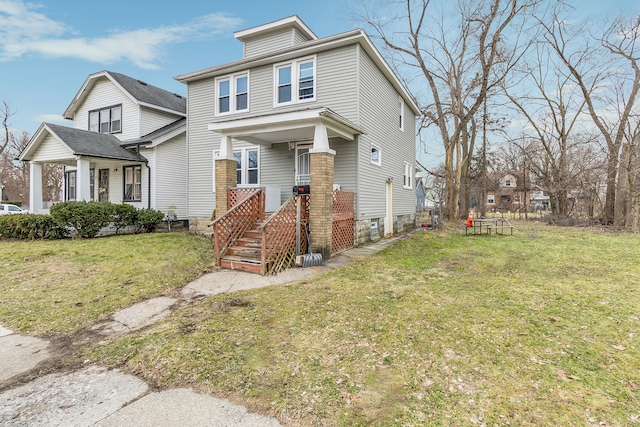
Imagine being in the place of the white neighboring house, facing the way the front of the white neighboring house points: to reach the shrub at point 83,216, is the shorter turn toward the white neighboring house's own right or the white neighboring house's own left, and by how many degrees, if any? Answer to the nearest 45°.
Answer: approximately 45° to the white neighboring house's own left

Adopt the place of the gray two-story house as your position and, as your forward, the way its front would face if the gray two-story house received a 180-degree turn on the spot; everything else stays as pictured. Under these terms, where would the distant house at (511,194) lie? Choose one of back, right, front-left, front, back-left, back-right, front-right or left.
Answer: front

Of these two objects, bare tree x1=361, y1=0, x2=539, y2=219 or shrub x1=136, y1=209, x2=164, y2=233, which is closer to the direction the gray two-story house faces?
the shrub

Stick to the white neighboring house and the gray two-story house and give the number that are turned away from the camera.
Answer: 0

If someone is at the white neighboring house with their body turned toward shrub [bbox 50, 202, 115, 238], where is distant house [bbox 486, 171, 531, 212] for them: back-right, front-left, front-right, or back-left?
back-left

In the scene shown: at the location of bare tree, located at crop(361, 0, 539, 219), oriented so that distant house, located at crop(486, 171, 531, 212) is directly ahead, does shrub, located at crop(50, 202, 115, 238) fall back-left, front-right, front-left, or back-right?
back-left

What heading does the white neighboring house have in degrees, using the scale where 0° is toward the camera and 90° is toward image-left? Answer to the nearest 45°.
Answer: approximately 45°

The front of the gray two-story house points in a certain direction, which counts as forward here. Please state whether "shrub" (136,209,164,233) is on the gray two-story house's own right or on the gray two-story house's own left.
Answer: on the gray two-story house's own right

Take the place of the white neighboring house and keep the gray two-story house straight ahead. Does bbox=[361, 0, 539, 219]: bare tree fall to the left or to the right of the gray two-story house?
left

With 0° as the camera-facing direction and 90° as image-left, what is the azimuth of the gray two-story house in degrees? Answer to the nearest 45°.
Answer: approximately 45°

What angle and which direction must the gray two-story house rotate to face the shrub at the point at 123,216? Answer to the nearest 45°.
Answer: approximately 45° to its right

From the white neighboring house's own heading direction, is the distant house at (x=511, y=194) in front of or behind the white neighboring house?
behind
